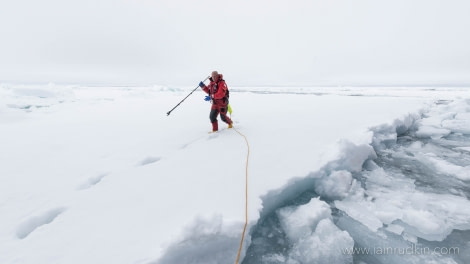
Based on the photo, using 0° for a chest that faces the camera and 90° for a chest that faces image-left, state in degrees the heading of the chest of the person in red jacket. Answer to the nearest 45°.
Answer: approximately 45°
